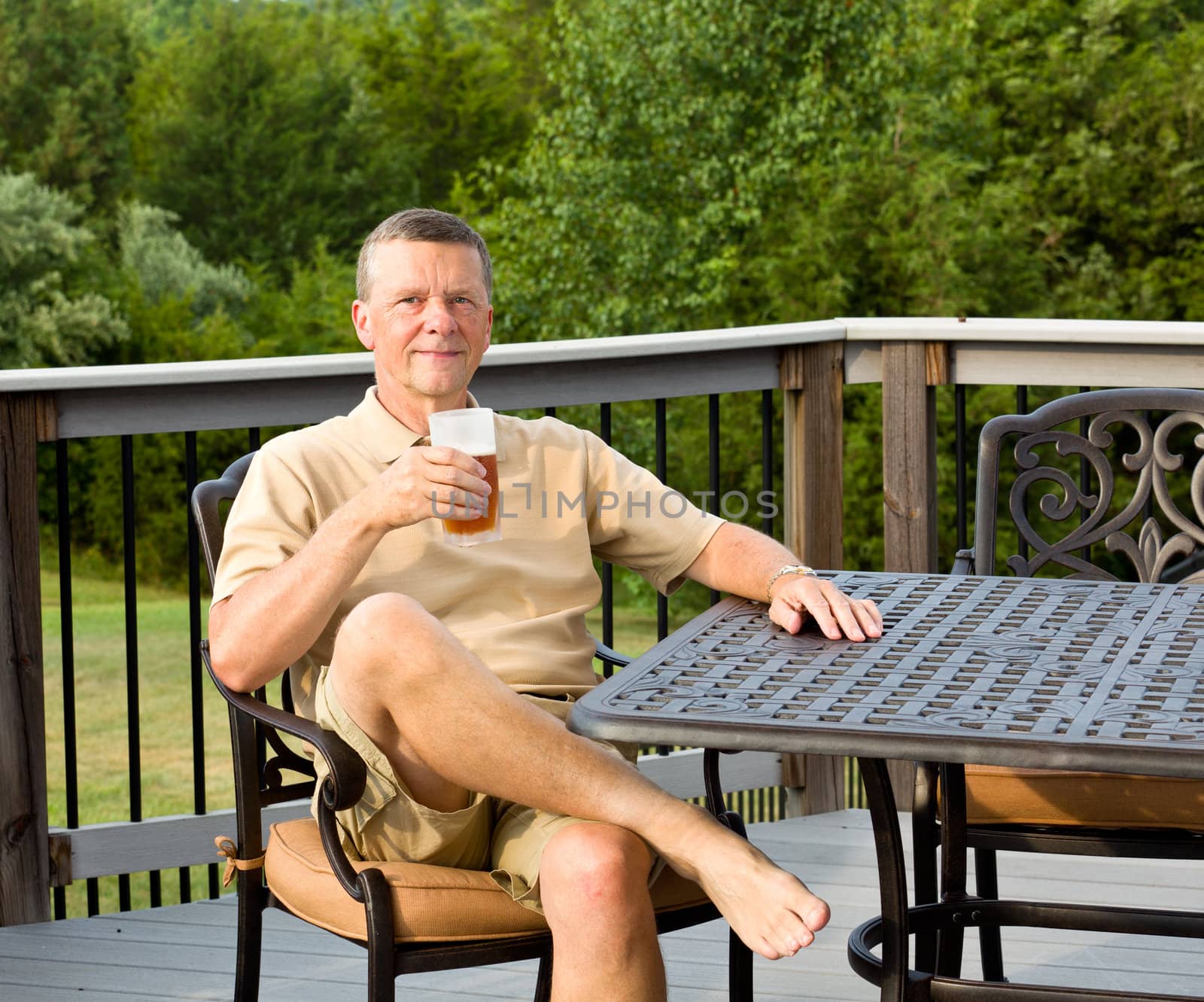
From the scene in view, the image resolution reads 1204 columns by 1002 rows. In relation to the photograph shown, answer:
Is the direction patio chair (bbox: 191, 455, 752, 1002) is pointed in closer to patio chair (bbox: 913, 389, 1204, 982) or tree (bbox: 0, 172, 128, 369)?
the patio chair

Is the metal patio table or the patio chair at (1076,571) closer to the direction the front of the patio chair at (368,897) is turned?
the metal patio table

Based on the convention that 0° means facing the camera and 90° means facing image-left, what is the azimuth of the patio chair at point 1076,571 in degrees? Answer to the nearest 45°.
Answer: approximately 0°

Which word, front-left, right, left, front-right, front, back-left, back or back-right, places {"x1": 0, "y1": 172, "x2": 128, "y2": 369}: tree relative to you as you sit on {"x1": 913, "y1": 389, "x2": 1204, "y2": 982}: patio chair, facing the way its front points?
back-right

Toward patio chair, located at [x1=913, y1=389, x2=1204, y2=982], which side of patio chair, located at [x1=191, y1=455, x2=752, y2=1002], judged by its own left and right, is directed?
left

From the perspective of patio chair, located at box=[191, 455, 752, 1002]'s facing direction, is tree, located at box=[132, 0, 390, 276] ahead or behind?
behind

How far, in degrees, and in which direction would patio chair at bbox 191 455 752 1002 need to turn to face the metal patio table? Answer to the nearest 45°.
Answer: approximately 45° to its left
